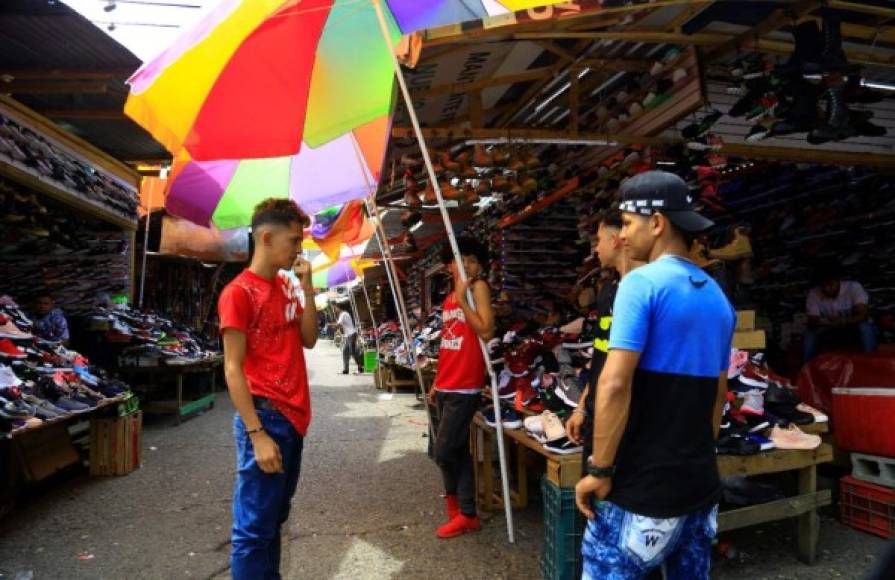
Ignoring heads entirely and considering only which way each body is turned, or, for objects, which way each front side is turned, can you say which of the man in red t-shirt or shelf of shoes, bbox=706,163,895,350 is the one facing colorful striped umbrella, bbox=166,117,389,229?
the shelf of shoes

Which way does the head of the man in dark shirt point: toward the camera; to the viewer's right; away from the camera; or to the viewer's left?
to the viewer's left

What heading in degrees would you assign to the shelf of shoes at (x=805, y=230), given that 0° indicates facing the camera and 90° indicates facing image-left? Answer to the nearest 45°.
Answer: approximately 45°

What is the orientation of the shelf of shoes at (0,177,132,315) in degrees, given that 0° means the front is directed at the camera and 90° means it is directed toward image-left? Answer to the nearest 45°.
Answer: approximately 315°

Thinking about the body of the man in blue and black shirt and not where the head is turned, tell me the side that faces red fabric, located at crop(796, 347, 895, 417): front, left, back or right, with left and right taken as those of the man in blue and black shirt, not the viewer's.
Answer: right

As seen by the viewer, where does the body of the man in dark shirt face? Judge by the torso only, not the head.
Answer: to the viewer's left

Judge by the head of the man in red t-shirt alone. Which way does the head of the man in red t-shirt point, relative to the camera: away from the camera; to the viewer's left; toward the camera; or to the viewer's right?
to the viewer's right

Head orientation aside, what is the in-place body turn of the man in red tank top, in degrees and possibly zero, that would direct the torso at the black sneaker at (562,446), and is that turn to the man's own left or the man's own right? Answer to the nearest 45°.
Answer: approximately 90° to the man's own left

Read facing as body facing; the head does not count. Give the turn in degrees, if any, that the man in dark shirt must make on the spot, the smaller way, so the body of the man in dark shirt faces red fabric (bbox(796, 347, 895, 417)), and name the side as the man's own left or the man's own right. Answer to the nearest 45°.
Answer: approximately 135° to the man's own right
